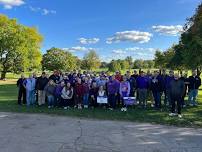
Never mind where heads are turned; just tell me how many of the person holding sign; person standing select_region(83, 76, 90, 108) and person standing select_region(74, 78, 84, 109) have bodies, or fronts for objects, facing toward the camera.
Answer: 3

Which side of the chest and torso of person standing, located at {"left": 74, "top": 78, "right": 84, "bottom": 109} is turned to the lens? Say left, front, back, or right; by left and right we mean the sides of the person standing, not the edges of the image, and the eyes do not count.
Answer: front

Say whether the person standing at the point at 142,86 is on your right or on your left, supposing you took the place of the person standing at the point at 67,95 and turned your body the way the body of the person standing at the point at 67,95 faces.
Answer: on your left

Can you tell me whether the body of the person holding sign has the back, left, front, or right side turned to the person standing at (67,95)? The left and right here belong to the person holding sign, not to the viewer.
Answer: right

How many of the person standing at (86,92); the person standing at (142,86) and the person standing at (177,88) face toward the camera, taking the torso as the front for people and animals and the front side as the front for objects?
3

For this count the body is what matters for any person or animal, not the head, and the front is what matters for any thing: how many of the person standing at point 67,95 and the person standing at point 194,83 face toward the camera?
2

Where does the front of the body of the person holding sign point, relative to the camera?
toward the camera

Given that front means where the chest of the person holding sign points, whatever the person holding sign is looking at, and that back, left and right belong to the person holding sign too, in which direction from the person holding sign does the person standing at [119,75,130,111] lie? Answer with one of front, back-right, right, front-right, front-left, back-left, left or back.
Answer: left

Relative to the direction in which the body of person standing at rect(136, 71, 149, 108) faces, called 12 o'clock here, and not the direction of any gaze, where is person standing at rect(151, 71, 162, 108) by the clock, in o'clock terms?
person standing at rect(151, 71, 162, 108) is roughly at 9 o'clock from person standing at rect(136, 71, 149, 108).

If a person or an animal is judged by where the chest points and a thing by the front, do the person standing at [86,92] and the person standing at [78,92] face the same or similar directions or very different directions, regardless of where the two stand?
same or similar directions

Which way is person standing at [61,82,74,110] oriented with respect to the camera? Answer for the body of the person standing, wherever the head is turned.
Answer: toward the camera

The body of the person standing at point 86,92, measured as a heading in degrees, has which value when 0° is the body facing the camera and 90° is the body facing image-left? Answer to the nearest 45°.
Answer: approximately 0°
